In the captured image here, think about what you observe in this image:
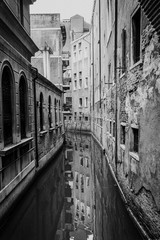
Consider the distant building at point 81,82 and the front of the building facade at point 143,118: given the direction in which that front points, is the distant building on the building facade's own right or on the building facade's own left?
on the building facade's own right

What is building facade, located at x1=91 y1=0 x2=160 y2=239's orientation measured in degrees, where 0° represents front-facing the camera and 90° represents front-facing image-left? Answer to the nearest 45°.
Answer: approximately 90°

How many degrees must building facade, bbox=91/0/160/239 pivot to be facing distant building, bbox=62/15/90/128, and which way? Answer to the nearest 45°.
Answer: approximately 90° to its right
